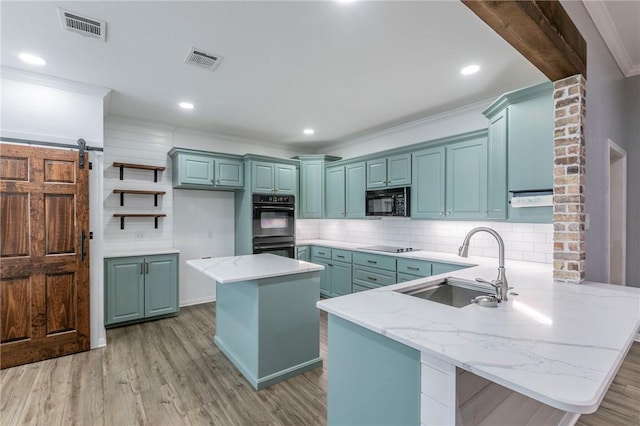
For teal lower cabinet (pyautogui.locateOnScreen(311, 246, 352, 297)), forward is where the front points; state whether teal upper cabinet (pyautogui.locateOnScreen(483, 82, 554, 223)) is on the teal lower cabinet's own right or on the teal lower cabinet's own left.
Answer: on the teal lower cabinet's own left

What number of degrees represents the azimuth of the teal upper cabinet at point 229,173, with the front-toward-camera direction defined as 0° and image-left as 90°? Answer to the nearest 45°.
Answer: approximately 0°

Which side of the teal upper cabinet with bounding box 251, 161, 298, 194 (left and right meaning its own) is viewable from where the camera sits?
front

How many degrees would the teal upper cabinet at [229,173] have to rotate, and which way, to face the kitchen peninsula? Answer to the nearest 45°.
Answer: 0° — it already faces it

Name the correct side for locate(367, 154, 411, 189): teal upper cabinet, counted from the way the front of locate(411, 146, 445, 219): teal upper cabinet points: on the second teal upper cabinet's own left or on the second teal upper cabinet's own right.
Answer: on the second teal upper cabinet's own right

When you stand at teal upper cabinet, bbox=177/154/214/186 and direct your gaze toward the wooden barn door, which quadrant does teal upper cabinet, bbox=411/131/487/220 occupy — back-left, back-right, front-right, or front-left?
back-left

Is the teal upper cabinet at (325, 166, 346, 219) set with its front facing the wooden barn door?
yes

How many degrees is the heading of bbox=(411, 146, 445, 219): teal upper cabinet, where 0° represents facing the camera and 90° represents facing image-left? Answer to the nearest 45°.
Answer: approximately 45°

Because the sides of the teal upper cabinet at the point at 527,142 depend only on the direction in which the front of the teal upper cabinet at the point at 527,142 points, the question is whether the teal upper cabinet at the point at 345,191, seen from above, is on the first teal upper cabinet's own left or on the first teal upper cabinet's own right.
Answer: on the first teal upper cabinet's own right

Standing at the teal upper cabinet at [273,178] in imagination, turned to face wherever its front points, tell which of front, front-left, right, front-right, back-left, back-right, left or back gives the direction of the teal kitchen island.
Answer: front

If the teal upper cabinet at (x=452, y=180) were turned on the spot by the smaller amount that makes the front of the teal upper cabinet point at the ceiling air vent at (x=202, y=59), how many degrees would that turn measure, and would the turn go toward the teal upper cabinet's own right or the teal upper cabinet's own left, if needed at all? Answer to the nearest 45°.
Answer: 0° — it already faces it

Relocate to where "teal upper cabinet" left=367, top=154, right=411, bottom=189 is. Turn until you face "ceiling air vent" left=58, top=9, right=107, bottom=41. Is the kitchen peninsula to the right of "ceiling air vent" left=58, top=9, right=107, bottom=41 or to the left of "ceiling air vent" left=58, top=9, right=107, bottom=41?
left

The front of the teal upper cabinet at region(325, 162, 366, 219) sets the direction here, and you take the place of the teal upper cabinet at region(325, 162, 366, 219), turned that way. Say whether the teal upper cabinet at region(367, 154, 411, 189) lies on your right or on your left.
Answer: on your left

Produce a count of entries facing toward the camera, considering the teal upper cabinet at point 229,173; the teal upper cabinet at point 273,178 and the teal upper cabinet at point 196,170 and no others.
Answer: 3

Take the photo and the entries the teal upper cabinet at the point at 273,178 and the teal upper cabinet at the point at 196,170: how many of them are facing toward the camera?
2

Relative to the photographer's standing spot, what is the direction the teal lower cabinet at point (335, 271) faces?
facing the viewer and to the left of the viewer
